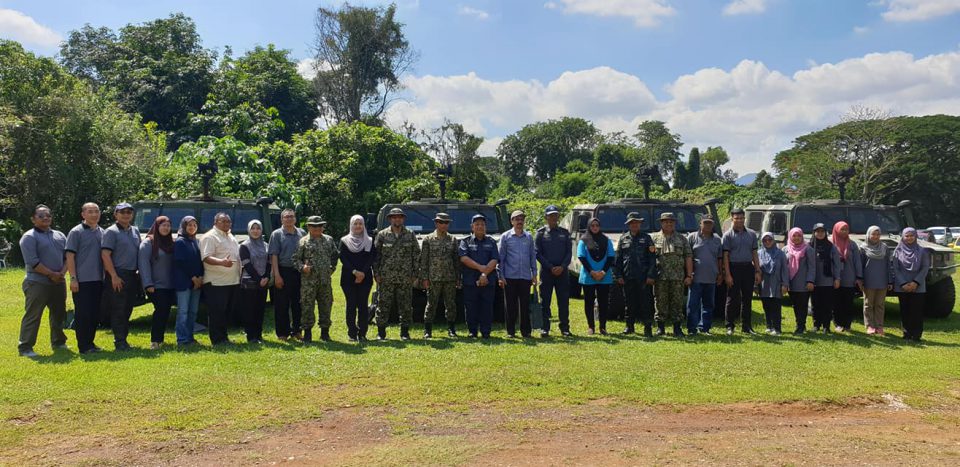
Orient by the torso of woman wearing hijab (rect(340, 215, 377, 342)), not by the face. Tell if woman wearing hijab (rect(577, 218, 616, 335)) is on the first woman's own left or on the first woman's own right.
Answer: on the first woman's own left

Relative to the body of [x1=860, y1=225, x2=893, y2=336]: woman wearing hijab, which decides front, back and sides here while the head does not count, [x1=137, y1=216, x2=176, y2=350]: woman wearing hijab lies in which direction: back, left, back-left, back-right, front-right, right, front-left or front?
front-right

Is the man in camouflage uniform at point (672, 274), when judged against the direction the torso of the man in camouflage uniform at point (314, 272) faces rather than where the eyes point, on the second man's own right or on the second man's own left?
on the second man's own left

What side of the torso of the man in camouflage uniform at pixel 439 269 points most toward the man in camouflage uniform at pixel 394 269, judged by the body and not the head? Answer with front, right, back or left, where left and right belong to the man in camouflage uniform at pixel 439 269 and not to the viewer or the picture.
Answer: right

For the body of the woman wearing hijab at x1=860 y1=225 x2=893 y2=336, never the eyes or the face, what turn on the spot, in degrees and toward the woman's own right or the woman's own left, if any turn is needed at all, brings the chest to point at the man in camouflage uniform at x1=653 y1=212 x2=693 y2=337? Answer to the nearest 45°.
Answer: approximately 45° to the woman's own right

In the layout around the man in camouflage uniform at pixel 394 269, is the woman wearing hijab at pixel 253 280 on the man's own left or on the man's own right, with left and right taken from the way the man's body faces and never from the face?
on the man's own right
